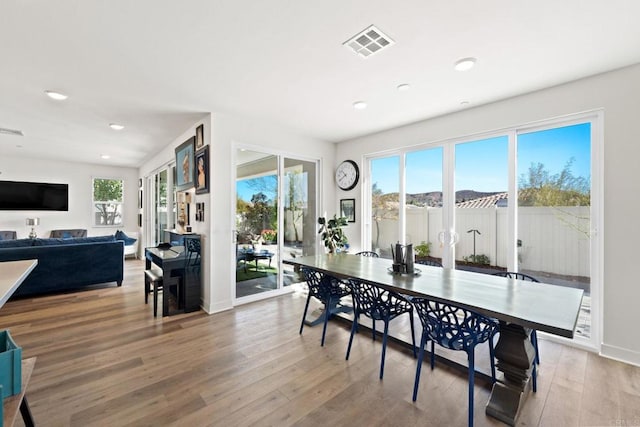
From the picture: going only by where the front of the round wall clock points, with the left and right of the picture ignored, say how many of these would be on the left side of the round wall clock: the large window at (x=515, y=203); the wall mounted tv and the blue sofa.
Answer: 1

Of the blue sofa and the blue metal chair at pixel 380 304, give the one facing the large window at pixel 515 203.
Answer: the blue metal chair

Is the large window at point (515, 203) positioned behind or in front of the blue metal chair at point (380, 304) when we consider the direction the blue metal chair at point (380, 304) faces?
in front

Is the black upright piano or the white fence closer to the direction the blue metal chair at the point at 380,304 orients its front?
the white fence

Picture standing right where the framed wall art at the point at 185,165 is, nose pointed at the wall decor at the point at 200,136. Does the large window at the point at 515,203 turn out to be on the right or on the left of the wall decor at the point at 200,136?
left

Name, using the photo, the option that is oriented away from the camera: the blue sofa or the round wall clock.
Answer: the blue sofa

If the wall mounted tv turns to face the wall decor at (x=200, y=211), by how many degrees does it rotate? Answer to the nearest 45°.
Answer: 0° — it already faces it

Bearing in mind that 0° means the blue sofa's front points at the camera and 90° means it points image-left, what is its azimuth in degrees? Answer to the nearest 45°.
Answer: approximately 180°

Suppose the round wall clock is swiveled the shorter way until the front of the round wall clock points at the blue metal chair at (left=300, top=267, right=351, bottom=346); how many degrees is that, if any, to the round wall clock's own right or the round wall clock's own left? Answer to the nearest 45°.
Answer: approximately 45° to the round wall clock's own left

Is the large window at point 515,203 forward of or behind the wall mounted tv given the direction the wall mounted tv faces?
forward

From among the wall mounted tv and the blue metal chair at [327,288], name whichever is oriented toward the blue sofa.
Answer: the wall mounted tv

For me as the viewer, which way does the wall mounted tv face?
facing the viewer

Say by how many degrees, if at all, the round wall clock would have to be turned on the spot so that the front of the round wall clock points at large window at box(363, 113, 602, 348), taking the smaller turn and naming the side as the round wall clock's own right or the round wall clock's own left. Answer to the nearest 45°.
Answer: approximately 90° to the round wall clock's own left

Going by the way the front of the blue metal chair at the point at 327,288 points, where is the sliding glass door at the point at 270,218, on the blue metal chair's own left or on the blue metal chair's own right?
on the blue metal chair's own left

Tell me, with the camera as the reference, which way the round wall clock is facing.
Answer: facing the viewer and to the left of the viewer

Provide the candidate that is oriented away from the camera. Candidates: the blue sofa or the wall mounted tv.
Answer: the blue sofa

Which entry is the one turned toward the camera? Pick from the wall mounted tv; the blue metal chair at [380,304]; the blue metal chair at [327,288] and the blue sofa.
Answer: the wall mounted tv
